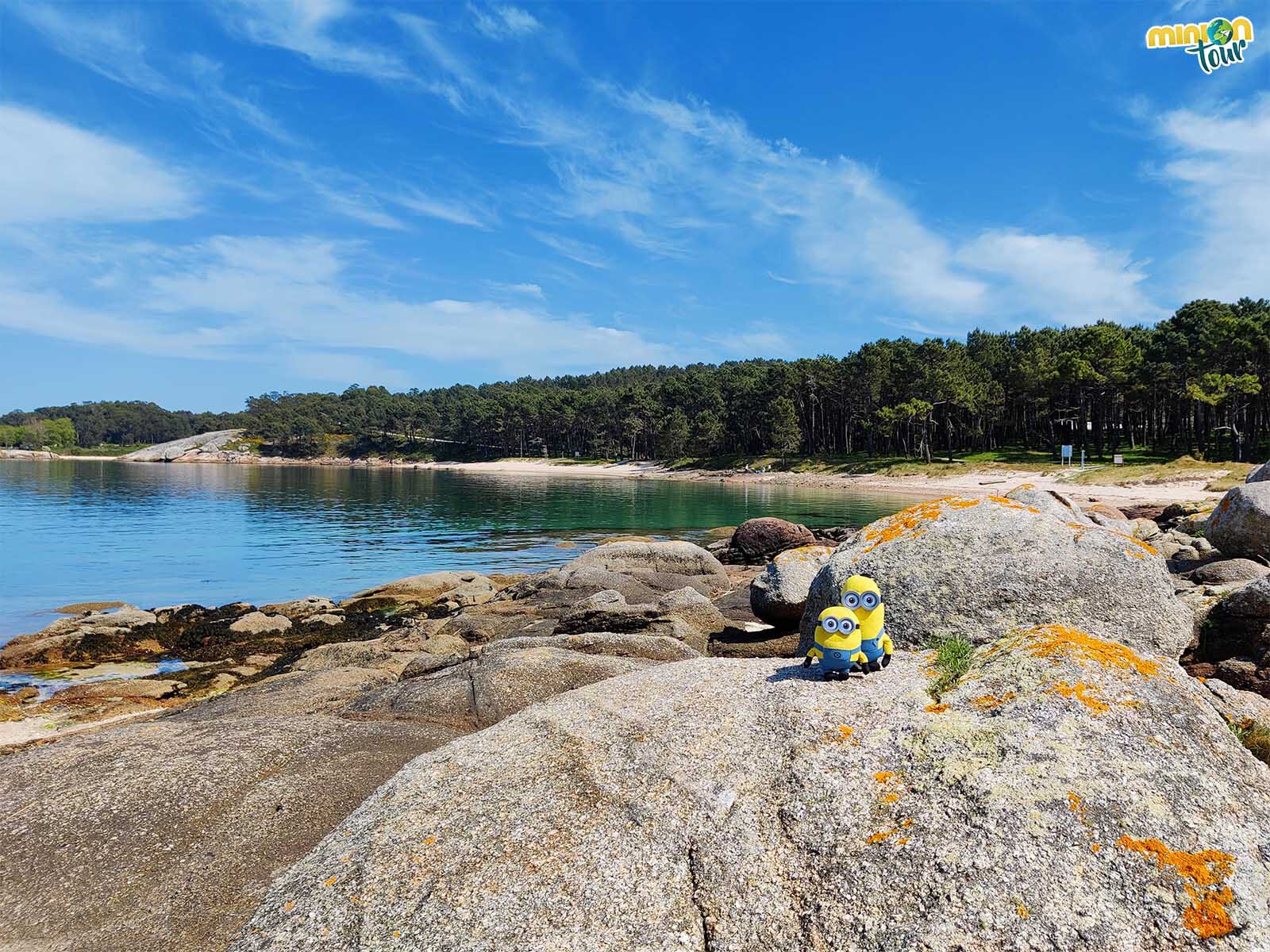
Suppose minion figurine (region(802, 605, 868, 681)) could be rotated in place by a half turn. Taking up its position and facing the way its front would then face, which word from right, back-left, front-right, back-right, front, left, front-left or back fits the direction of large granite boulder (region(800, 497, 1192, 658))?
front-right

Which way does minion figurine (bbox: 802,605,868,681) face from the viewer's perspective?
toward the camera

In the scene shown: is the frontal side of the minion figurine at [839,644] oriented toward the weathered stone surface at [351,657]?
no

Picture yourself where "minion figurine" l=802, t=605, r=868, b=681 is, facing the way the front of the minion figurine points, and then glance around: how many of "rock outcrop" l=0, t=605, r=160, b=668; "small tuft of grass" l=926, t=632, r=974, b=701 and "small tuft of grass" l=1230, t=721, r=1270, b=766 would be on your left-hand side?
2

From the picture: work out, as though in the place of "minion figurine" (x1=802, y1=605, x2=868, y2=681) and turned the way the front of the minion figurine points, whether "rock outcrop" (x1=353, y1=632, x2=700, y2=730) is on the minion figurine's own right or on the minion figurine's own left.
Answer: on the minion figurine's own right

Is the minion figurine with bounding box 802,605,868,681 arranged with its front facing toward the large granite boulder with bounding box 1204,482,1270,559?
no

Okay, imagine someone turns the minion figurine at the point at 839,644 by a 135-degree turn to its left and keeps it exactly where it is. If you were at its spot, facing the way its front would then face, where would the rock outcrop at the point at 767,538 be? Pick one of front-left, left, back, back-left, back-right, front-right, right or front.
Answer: front-left

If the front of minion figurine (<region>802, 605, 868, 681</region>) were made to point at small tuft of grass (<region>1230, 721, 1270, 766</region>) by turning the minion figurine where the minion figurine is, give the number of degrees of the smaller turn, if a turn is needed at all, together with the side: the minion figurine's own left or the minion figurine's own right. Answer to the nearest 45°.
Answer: approximately 90° to the minion figurine's own left

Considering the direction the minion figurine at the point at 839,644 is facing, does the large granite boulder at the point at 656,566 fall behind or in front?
behind

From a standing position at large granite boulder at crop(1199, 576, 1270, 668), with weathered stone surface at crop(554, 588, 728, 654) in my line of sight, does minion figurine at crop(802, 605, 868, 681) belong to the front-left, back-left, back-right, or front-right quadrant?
front-left

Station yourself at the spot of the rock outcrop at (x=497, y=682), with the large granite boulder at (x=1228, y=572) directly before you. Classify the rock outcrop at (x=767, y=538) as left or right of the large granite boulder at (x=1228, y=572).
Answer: left

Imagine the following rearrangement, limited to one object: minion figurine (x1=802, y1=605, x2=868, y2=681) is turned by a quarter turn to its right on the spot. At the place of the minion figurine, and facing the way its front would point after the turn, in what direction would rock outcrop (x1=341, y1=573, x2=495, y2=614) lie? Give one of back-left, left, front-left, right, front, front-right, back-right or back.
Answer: front-right

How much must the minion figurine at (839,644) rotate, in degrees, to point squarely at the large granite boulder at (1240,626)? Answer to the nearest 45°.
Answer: approximately 135° to its left

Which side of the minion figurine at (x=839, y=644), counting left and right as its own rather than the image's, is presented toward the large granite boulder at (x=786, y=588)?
back
